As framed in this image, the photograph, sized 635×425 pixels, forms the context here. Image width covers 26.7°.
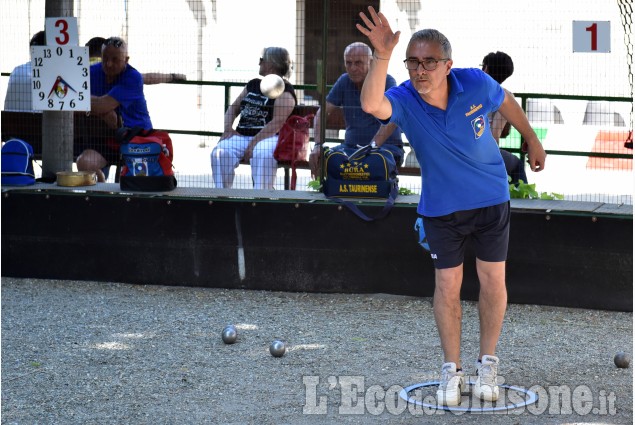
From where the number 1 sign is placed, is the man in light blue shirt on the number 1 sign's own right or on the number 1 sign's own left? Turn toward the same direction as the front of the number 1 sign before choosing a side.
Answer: on the number 1 sign's own right

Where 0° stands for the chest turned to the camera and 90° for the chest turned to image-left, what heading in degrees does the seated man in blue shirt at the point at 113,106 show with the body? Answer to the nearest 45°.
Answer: approximately 45°

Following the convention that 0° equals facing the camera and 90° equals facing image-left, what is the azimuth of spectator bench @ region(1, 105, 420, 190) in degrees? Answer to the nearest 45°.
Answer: approximately 0°

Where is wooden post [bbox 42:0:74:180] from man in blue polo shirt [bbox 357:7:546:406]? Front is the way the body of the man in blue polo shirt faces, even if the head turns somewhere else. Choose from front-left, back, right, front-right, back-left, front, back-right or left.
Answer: back-right

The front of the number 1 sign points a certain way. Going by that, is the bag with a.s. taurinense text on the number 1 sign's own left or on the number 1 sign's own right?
on the number 1 sign's own right

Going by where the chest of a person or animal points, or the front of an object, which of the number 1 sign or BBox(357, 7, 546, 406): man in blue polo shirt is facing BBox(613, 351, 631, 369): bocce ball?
the number 1 sign

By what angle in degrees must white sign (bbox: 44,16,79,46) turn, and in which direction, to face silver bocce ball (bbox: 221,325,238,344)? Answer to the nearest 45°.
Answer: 0° — it already faces it
